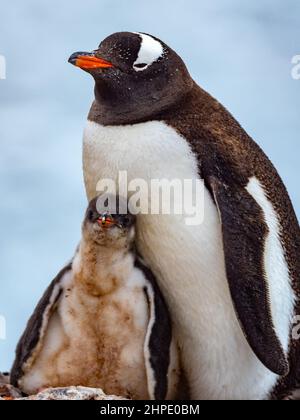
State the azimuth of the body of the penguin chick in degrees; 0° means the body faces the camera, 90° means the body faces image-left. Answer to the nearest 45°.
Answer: approximately 0°

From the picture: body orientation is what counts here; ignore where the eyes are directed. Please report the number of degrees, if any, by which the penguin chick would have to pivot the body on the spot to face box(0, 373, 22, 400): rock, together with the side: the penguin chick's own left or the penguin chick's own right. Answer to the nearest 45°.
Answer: approximately 90° to the penguin chick's own right
